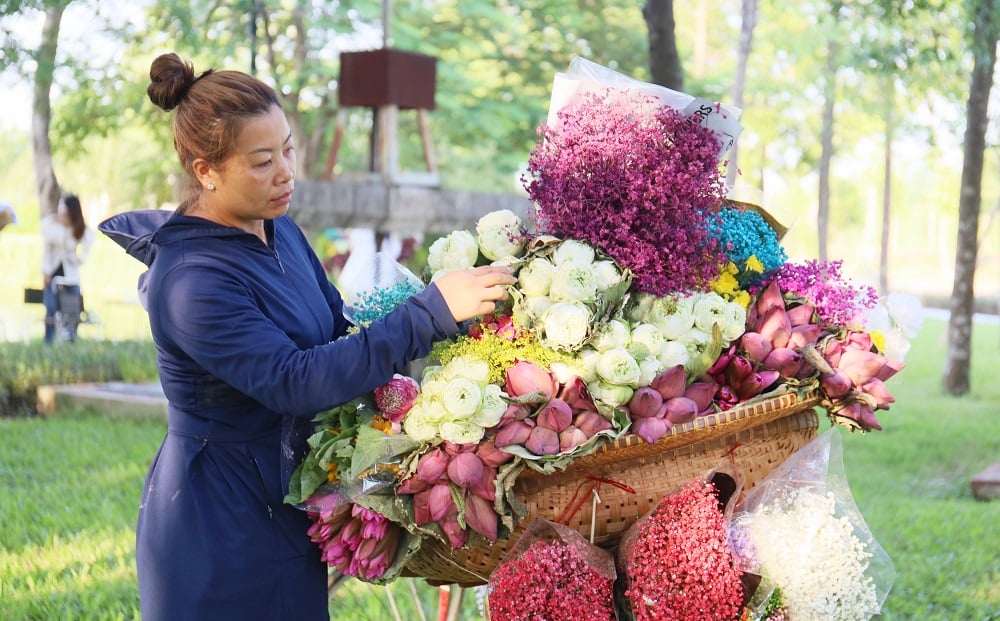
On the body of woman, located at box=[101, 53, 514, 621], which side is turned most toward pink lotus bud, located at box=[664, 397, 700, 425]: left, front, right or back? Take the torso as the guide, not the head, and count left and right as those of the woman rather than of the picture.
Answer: front

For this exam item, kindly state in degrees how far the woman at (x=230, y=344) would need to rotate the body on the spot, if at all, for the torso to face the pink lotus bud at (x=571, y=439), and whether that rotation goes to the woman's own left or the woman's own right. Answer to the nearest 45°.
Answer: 0° — they already face it

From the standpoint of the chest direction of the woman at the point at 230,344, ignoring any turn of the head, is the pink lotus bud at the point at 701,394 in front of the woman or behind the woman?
in front

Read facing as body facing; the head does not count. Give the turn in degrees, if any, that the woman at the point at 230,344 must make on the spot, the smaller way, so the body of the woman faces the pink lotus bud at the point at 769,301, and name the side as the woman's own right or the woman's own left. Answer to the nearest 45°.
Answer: approximately 45° to the woman's own left

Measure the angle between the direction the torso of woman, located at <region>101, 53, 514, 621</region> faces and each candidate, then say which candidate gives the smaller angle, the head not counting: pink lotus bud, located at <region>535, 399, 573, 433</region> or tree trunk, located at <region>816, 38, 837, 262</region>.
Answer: the pink lotus bud

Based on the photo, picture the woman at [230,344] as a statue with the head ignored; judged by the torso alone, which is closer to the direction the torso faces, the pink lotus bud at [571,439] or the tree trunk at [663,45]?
the pink lotus bud

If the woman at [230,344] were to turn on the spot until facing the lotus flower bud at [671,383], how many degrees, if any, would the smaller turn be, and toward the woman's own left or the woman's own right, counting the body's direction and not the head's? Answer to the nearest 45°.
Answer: approximately 45° to the woman's own left

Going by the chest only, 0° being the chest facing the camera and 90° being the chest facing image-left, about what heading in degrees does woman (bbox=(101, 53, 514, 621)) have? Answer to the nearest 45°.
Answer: approximately 315°

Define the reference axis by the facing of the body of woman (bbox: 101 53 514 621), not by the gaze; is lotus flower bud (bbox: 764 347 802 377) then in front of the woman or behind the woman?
in front

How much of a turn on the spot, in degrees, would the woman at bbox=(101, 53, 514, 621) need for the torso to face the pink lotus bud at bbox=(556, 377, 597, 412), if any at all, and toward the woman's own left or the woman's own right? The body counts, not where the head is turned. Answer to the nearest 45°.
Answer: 0° — they already face it

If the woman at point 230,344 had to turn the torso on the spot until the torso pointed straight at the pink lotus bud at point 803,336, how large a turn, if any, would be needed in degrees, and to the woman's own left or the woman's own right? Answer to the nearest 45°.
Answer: approximately 45° to the woman's own left

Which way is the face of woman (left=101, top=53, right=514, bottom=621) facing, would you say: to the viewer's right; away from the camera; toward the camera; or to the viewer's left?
to the viewer's right

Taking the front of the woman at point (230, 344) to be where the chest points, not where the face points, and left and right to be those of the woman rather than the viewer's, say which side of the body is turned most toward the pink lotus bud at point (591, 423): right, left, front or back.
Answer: front

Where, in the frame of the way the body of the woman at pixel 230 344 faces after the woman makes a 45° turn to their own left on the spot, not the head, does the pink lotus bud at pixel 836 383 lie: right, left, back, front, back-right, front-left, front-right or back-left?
front

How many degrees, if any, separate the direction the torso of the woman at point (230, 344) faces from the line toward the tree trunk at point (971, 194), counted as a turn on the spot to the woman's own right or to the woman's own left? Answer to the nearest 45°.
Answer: approximately 90° to the woman's own left

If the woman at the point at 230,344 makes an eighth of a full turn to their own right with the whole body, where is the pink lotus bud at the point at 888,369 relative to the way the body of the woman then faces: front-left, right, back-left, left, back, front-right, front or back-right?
left
